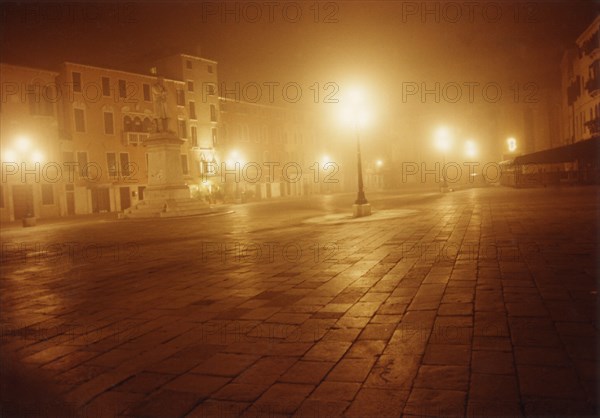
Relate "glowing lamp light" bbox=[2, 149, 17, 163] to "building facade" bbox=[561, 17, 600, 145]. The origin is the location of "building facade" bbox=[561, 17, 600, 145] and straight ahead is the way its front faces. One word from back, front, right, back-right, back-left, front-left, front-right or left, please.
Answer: front-left

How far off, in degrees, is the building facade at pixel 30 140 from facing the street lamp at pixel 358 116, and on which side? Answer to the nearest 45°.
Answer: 0° — it already faces it

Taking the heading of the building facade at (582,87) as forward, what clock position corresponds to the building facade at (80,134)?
the building facade at (80,134) is roughly at 11 o'clock from the building facade at (582,87).

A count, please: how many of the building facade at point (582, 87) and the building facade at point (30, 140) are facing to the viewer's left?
1

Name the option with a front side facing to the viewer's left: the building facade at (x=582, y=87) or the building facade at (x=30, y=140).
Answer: the building facade at (x=582, y=87)

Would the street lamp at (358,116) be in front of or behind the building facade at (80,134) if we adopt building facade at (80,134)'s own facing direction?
in front

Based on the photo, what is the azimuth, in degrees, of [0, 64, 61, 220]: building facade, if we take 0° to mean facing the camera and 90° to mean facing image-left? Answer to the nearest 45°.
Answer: approximately 315°

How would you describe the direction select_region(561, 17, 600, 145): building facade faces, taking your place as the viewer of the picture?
facing to the left of the viewer

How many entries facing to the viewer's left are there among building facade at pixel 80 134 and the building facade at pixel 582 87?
1

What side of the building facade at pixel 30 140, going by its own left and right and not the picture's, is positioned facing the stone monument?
left
